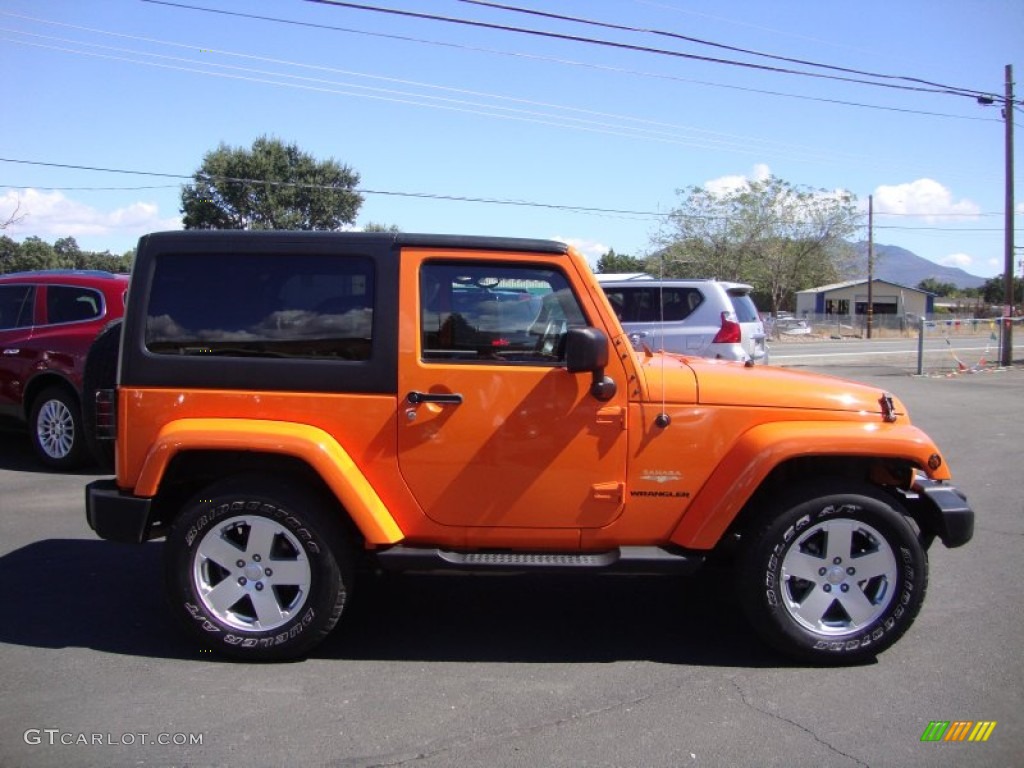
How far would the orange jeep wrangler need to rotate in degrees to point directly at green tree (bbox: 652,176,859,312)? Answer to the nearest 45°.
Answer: approximately 90° to its left

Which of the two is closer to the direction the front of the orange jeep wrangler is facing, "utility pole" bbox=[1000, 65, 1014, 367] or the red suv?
the utility pole

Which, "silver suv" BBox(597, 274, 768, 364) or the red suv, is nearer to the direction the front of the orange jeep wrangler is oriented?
the silver suv

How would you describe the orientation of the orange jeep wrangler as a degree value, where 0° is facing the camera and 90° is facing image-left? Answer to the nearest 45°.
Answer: approximately 270°

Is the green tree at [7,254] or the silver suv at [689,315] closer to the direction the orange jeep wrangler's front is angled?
the silver suv

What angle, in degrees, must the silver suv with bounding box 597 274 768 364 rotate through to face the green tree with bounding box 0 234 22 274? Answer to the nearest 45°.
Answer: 0° — it already faces it

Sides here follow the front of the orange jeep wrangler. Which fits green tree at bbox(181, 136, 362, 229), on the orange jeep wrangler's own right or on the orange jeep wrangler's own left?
on the orange jeep wrangler's own left

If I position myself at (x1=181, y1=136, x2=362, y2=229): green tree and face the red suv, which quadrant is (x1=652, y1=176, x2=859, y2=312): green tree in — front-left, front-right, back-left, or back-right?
back-left

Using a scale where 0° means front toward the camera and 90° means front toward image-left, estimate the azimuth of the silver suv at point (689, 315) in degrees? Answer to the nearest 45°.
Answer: approximately 135°

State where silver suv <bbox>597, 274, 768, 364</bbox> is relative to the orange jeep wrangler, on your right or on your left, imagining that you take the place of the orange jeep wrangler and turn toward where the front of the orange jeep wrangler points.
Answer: on your left

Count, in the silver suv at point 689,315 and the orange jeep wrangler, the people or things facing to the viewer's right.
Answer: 1
